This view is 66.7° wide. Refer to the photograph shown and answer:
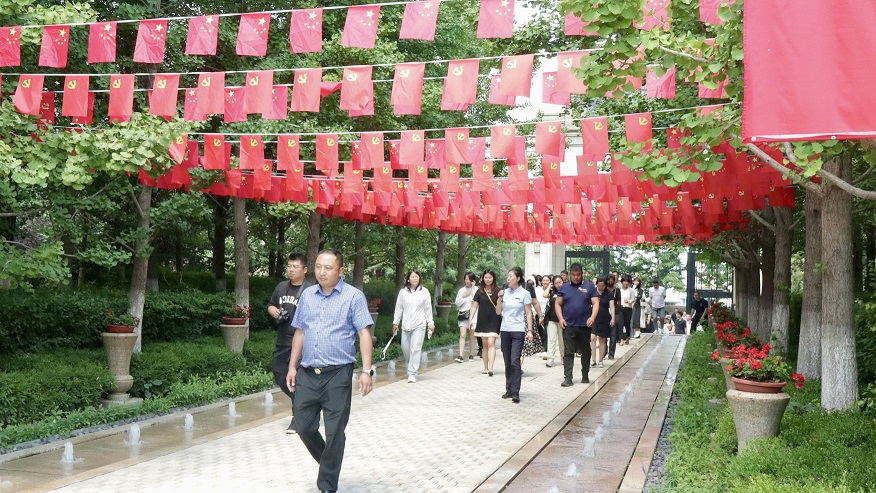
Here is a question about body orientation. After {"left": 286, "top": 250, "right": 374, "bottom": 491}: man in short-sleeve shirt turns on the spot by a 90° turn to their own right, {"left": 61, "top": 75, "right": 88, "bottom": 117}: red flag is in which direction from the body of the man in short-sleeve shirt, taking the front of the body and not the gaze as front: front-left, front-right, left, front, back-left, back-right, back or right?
front

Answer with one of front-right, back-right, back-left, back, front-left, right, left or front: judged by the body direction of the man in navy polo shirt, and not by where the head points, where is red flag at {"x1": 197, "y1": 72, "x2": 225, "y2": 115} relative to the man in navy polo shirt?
front-right

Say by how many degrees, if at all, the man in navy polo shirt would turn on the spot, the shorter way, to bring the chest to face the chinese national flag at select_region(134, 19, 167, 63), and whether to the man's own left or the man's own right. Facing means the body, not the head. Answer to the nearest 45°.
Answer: approximately 45° to the man's own right

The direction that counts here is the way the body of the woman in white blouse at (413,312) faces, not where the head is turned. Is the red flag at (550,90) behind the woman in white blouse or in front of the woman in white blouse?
in front

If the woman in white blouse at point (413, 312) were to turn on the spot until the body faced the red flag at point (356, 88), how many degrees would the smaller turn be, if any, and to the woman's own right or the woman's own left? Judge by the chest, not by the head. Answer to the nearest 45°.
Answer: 0° — they already face it

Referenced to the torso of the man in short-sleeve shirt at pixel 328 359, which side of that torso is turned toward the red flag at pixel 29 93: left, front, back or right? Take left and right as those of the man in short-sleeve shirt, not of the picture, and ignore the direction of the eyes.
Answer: right

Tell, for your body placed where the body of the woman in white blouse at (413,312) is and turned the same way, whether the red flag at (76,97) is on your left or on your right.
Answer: on your right

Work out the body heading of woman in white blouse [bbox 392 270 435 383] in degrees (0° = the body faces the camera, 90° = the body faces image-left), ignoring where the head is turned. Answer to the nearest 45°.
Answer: approximately 0°

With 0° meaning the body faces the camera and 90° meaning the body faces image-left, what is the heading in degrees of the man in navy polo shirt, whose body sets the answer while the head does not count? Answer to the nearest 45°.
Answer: approximately 0°

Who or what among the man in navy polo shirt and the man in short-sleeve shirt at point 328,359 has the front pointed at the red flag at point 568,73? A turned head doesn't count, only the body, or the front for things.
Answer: the man in navy polo shirt

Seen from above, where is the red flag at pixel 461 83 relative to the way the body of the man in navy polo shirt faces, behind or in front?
in front

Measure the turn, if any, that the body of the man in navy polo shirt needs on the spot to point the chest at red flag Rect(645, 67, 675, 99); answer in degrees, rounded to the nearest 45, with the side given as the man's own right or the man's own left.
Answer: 0° — they already face it

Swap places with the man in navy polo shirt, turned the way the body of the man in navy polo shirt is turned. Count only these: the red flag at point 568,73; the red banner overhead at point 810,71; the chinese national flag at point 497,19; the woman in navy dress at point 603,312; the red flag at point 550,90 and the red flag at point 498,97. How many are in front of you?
5

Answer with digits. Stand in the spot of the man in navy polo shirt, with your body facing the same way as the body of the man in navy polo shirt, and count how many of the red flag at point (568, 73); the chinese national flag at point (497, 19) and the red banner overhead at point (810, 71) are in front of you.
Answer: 3

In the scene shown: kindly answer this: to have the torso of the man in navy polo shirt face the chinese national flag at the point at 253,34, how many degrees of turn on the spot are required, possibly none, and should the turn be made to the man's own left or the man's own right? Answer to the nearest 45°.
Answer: approximately 45° to the man's own right

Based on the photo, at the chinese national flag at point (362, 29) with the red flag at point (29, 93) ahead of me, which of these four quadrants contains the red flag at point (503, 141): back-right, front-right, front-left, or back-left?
back-right
